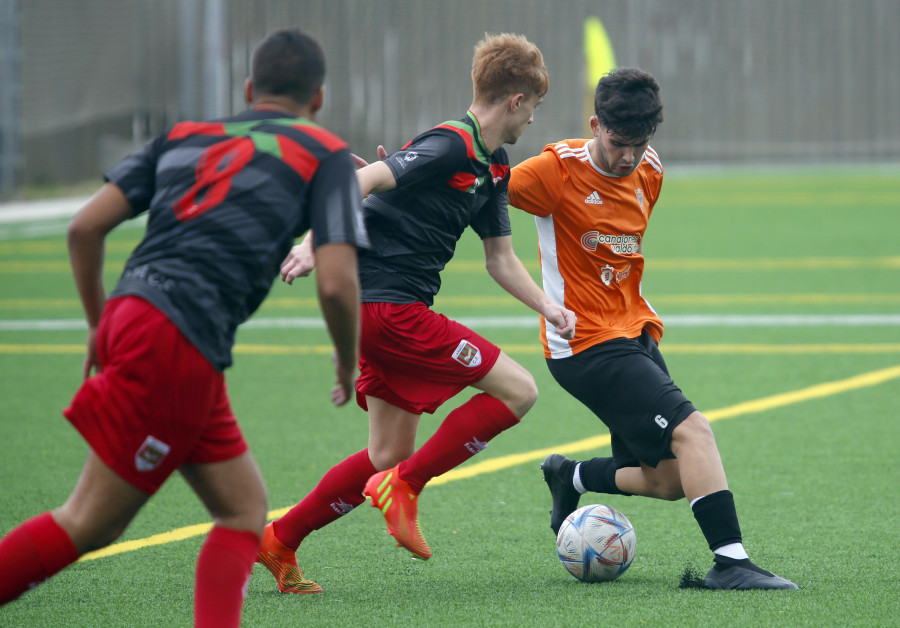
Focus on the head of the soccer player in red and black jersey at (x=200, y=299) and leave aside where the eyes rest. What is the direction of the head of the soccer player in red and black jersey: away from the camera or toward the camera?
away from the camera

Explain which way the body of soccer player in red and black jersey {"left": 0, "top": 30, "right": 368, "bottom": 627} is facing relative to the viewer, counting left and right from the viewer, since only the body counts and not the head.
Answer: facing away from the viewer and to the right of the viewer

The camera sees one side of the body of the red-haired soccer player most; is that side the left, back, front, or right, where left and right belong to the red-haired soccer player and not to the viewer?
right

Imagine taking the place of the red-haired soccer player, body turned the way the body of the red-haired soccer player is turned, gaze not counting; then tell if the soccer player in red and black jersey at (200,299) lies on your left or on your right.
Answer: on your right

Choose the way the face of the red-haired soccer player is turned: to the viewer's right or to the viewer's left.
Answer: to the viewer's right

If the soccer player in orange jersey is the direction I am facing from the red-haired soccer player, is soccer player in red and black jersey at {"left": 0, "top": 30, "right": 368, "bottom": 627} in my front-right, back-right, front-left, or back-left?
back-right

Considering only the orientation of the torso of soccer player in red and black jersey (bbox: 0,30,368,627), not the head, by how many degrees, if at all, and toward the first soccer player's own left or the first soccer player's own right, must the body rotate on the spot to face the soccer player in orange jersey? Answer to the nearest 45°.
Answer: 0° — they already face them
